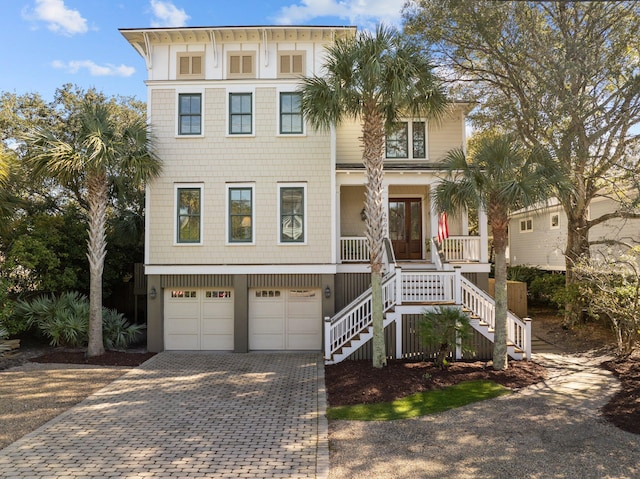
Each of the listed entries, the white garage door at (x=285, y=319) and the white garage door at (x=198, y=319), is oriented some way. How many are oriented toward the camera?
2

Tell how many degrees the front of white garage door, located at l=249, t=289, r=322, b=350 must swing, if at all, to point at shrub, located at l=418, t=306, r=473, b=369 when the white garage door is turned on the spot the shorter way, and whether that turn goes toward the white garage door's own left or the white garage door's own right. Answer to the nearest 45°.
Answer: approximately 45° to the white garage door's own left

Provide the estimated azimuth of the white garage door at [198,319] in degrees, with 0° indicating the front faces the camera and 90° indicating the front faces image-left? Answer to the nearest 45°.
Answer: approximately 0°

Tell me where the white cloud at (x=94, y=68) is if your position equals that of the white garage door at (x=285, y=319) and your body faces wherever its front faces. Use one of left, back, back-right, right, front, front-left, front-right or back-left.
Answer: back-right

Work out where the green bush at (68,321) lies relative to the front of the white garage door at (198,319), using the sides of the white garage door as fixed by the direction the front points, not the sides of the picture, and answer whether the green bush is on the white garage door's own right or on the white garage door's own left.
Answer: on the white garage door's own right

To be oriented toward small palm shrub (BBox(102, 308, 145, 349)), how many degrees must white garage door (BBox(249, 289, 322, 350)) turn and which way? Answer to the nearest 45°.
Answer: approximately 90° to its right

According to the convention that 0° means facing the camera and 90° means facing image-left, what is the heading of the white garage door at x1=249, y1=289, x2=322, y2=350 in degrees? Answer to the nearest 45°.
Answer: approximately 0°

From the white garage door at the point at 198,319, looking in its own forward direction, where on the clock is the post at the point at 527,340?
The post is roughly at 10 o'clock from the white garage door.

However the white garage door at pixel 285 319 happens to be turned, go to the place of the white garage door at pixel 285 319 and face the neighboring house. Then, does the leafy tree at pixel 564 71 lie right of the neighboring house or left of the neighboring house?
right
